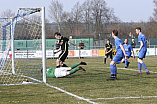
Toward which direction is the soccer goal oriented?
to the viewer's right
